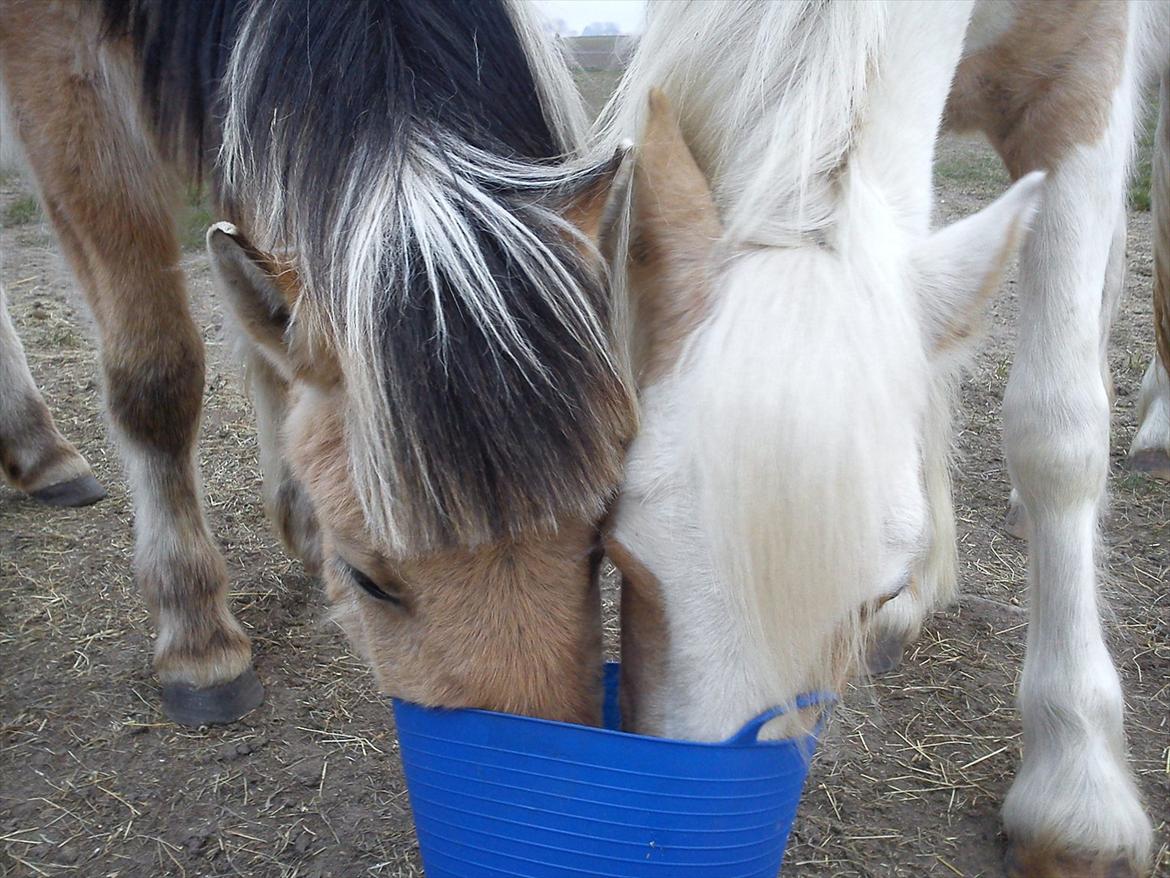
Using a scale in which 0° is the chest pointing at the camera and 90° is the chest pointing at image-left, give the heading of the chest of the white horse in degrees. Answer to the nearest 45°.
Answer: approximately 0°
